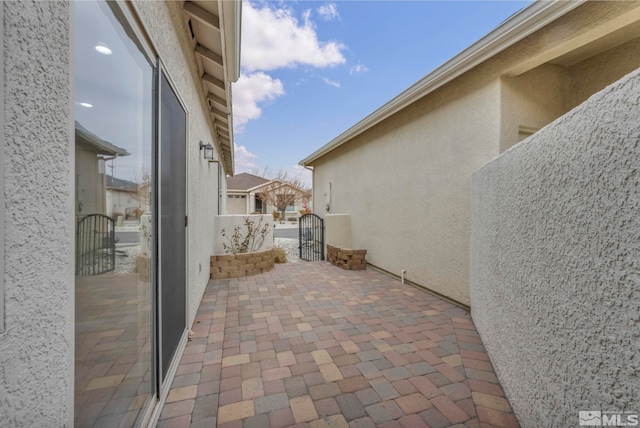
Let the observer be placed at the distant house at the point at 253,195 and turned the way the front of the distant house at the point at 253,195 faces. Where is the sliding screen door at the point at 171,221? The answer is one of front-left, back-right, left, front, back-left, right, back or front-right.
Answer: front

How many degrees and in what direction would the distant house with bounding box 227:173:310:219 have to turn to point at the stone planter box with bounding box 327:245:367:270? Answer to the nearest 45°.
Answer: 0° — it already faces it

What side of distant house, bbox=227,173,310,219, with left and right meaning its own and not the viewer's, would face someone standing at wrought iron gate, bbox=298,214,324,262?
front

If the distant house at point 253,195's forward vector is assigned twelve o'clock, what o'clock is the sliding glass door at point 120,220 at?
The sliding glass door is roughly at 12 o'clock from the distant house.

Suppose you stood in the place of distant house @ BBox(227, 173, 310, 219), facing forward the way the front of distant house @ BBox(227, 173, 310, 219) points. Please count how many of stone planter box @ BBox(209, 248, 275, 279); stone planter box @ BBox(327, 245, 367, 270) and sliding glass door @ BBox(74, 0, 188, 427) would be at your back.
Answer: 0

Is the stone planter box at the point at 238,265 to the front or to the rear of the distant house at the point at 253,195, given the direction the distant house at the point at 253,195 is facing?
to the front

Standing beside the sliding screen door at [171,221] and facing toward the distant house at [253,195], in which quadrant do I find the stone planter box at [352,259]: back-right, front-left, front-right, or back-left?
front-right

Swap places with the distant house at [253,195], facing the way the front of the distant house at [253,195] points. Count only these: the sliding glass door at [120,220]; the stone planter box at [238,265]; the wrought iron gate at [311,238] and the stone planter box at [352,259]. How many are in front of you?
4

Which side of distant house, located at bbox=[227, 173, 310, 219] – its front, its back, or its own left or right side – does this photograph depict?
front

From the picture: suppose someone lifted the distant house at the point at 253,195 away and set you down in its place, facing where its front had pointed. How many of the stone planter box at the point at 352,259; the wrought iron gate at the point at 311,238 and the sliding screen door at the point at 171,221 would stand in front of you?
3
